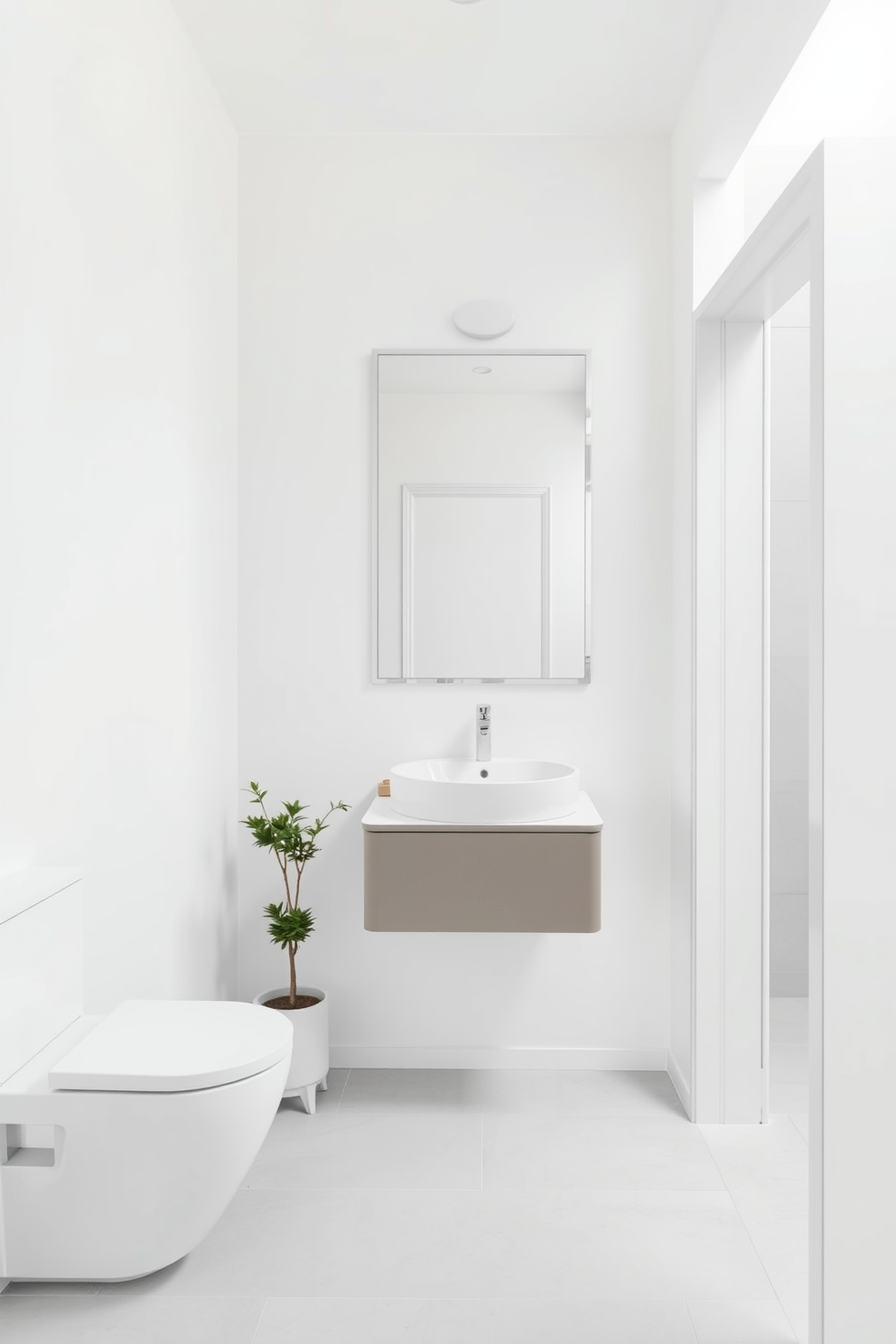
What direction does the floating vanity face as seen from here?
toward the camera

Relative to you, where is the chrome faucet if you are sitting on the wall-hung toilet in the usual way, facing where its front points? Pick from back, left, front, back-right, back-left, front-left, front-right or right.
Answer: front-left

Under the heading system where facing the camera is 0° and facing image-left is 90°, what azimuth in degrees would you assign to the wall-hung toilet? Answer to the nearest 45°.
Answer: approximately 270°

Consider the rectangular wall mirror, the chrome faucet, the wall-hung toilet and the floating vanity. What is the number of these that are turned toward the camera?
3

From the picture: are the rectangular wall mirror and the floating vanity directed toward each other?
no

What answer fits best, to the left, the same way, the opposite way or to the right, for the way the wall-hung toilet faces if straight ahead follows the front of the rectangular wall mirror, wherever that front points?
to the left

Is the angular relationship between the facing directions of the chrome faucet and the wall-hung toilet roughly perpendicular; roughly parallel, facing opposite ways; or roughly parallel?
roughly perpendicular

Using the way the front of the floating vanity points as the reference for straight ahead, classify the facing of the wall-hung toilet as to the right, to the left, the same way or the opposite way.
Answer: to the left

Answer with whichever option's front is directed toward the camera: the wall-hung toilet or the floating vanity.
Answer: the floating vanity

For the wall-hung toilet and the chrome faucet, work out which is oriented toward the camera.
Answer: the chrome faucet

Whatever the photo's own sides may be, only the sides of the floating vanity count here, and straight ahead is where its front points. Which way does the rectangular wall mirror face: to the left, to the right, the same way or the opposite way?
the same way

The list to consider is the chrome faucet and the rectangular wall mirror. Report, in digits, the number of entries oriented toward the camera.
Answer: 2

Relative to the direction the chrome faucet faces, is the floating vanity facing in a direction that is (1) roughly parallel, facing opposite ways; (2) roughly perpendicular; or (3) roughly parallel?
roughly parallel

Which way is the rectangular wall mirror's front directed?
toward the camera
